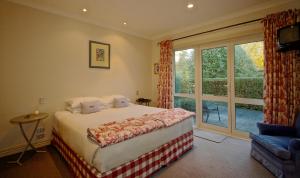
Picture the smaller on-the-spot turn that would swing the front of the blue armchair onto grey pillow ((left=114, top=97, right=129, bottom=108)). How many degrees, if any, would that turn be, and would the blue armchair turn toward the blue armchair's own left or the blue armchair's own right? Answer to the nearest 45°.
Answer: approximately 45° to the blue armchair's own right

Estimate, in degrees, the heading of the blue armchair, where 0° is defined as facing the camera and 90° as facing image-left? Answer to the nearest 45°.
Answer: approximately 45°

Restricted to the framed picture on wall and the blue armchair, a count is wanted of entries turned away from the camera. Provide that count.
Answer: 0

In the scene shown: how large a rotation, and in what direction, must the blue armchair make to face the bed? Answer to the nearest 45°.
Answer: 0° — it already faces it

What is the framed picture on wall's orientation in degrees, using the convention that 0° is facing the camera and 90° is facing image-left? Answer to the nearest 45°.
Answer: approximately 315°

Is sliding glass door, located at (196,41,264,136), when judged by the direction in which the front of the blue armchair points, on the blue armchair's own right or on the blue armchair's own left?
on the blue armchair's own right

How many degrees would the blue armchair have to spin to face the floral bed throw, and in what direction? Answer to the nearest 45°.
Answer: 0° — it already faces it

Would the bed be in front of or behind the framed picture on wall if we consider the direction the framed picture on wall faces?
in front
